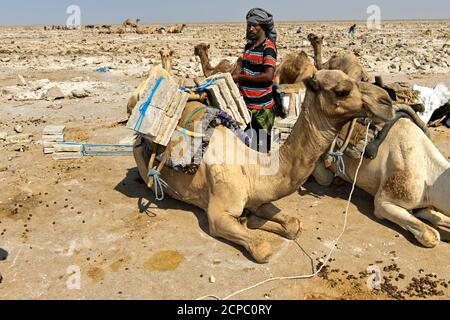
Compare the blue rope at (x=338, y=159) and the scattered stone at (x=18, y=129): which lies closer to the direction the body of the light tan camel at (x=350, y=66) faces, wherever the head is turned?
the scattered stone

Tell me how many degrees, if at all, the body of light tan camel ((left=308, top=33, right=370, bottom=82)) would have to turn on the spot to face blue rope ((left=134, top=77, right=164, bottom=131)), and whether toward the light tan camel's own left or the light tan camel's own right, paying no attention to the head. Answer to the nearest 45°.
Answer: approximately 45° to the light tan camel's own left

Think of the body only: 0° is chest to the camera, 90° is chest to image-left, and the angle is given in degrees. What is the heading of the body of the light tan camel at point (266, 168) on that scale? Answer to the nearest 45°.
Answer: approximately 315°

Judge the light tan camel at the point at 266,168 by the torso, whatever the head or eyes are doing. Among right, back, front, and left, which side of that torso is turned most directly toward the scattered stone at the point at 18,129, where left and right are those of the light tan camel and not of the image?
back

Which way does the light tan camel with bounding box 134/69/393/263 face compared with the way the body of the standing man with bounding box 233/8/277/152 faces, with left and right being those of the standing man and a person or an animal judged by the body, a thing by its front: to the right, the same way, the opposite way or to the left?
to the left

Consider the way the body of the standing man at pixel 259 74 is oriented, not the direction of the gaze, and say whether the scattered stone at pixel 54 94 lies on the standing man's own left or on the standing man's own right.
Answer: on the standing man's own right

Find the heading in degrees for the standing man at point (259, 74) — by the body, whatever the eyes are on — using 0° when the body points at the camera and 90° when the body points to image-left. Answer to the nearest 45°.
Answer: approximately 45°

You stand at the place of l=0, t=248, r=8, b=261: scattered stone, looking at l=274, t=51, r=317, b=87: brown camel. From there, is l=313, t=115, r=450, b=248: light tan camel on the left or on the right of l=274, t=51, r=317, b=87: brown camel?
right

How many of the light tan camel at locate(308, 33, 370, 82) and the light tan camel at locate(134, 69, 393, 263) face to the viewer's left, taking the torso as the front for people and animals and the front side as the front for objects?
1

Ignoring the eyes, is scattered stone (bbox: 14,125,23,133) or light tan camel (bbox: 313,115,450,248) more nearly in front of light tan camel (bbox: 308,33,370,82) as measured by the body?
the scattered stone

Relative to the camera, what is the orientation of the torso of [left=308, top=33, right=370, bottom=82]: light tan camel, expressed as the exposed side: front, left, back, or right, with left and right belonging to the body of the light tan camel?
left
